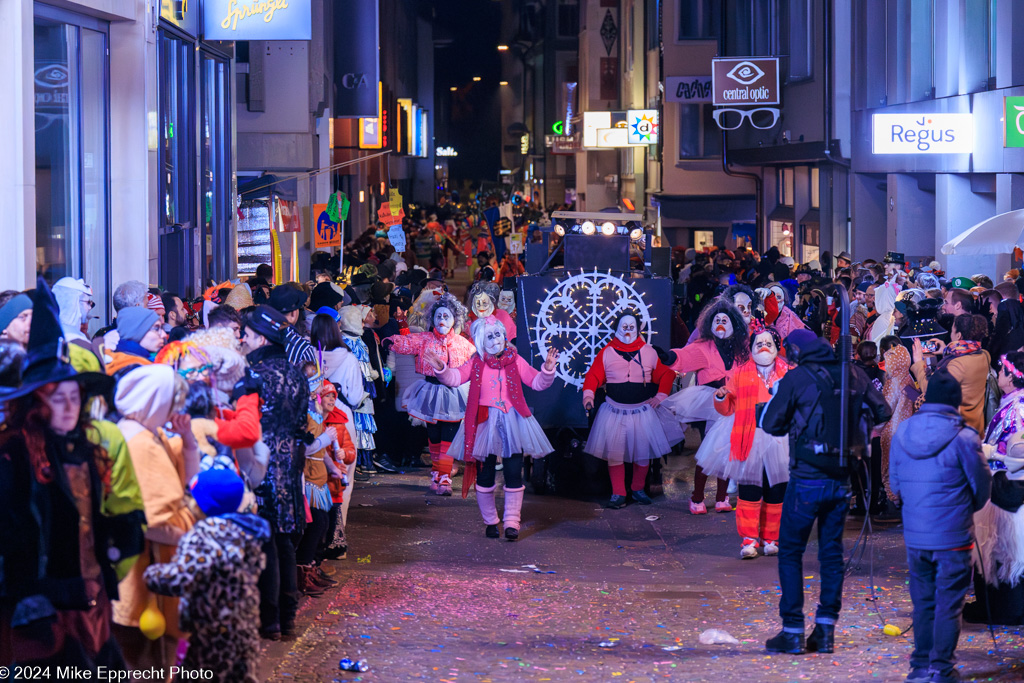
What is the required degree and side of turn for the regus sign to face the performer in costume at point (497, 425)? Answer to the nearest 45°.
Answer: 0° — it already faces them

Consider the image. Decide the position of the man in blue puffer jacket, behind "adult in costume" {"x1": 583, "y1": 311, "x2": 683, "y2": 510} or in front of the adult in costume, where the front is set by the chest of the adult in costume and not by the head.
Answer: in front

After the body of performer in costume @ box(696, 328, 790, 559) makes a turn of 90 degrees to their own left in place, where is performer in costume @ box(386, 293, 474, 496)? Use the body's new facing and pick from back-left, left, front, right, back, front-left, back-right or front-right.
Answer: back-left

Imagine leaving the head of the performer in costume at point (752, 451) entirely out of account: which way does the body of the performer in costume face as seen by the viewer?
toward the camera

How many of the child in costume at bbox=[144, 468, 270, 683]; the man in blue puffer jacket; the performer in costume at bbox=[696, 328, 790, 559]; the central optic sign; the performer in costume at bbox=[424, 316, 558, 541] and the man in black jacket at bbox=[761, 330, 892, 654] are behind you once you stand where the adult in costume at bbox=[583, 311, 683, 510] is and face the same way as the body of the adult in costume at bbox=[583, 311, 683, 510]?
1

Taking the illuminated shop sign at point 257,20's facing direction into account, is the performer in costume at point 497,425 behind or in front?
in front
